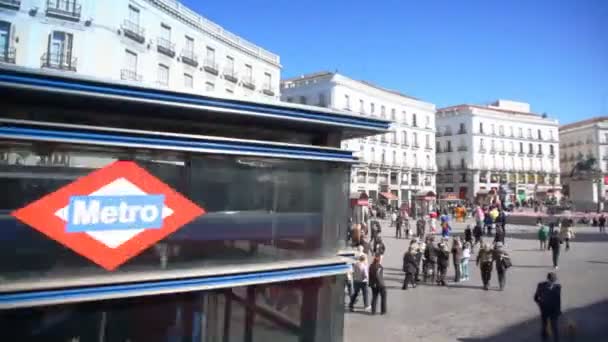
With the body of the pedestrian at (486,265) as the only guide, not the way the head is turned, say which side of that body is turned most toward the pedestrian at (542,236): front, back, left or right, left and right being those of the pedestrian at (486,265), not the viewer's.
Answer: front

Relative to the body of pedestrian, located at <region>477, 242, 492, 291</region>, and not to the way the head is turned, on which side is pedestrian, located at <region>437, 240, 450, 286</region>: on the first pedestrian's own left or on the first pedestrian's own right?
on the first pedestrian's own left

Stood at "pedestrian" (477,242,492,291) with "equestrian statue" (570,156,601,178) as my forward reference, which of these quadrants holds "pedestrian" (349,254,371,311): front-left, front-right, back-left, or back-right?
back-left

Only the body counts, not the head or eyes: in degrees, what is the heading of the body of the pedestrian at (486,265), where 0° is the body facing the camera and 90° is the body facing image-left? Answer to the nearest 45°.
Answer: approximately 180°

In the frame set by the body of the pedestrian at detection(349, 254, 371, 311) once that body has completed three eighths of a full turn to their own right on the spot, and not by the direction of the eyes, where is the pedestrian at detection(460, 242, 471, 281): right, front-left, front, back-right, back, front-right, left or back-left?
back-left

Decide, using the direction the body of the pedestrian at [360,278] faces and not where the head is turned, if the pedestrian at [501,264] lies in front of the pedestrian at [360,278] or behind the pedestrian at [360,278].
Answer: in front

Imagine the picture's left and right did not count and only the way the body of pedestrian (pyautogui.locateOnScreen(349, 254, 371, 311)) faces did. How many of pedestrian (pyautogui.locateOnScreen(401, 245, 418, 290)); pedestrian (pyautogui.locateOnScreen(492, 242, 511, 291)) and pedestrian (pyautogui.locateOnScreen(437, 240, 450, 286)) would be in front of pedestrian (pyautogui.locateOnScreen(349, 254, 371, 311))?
3
